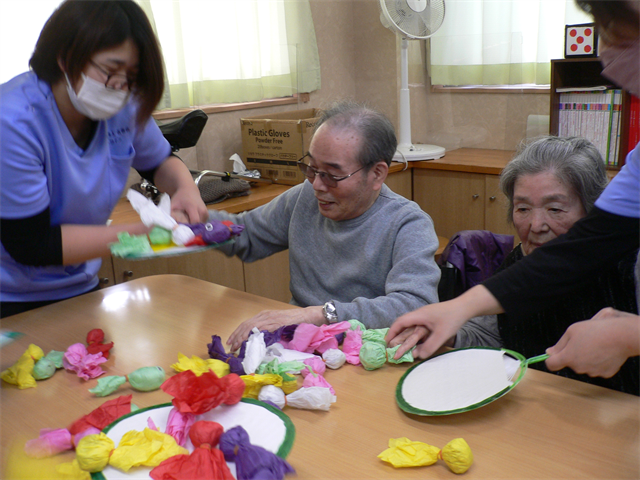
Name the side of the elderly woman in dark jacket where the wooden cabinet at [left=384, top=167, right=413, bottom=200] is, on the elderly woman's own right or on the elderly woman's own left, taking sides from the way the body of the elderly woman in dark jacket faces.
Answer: on the elderly woman's own right

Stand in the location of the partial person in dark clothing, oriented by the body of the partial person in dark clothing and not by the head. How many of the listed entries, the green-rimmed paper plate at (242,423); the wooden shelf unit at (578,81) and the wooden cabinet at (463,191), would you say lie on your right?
2

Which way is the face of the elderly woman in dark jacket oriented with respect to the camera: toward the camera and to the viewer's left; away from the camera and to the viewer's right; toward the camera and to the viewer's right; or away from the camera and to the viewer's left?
toward the camera and to the viewer's left

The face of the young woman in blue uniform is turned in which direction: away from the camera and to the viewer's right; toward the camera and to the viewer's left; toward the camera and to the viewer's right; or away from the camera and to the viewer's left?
toward the camera and to the viewer's right

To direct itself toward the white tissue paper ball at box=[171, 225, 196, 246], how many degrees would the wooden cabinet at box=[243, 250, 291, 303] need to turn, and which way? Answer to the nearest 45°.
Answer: approximately 45° to its right

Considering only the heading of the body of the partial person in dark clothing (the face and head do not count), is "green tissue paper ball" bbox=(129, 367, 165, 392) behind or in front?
in front

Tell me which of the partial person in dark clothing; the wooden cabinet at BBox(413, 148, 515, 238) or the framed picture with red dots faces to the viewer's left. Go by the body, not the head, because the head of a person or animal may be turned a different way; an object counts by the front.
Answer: the partial person in dark clothing

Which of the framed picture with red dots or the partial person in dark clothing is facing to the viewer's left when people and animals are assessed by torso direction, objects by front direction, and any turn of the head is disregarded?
the partial person in dark clothing

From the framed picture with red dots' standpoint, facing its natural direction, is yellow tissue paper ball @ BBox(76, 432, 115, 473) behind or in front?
in front

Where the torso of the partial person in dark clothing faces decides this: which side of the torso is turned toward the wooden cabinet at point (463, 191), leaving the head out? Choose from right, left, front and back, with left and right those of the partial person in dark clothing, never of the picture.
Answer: right

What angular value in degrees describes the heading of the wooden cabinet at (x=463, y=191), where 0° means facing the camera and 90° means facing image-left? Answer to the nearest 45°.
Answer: approximately 0°

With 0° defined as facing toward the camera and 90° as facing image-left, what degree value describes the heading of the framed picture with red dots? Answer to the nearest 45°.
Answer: approximately 0°

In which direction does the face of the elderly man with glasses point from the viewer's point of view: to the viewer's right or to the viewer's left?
to the viewer's left

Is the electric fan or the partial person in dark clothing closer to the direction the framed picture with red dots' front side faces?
the partial person in dark clothing

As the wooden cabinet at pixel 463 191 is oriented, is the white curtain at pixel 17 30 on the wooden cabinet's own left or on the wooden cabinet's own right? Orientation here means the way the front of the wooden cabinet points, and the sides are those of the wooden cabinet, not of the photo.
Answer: on the wooden cabinet's own right

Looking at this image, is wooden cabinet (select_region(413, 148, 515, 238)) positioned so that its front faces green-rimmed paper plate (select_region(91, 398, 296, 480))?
yes

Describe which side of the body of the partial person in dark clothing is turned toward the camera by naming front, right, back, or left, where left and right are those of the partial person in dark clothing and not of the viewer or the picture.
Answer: left

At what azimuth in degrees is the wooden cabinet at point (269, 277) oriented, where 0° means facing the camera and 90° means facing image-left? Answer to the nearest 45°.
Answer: approximately 315°
